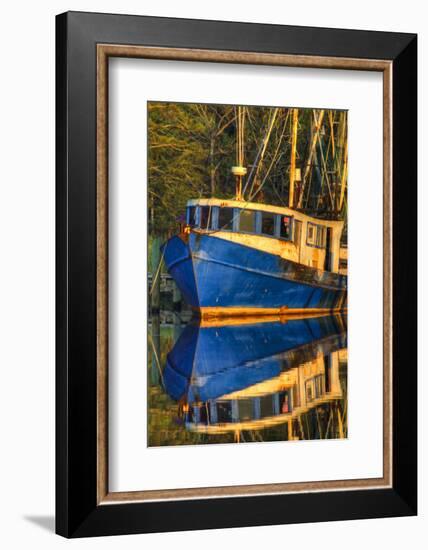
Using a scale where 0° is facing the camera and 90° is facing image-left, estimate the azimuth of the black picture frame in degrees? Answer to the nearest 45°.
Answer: approximately 315°
